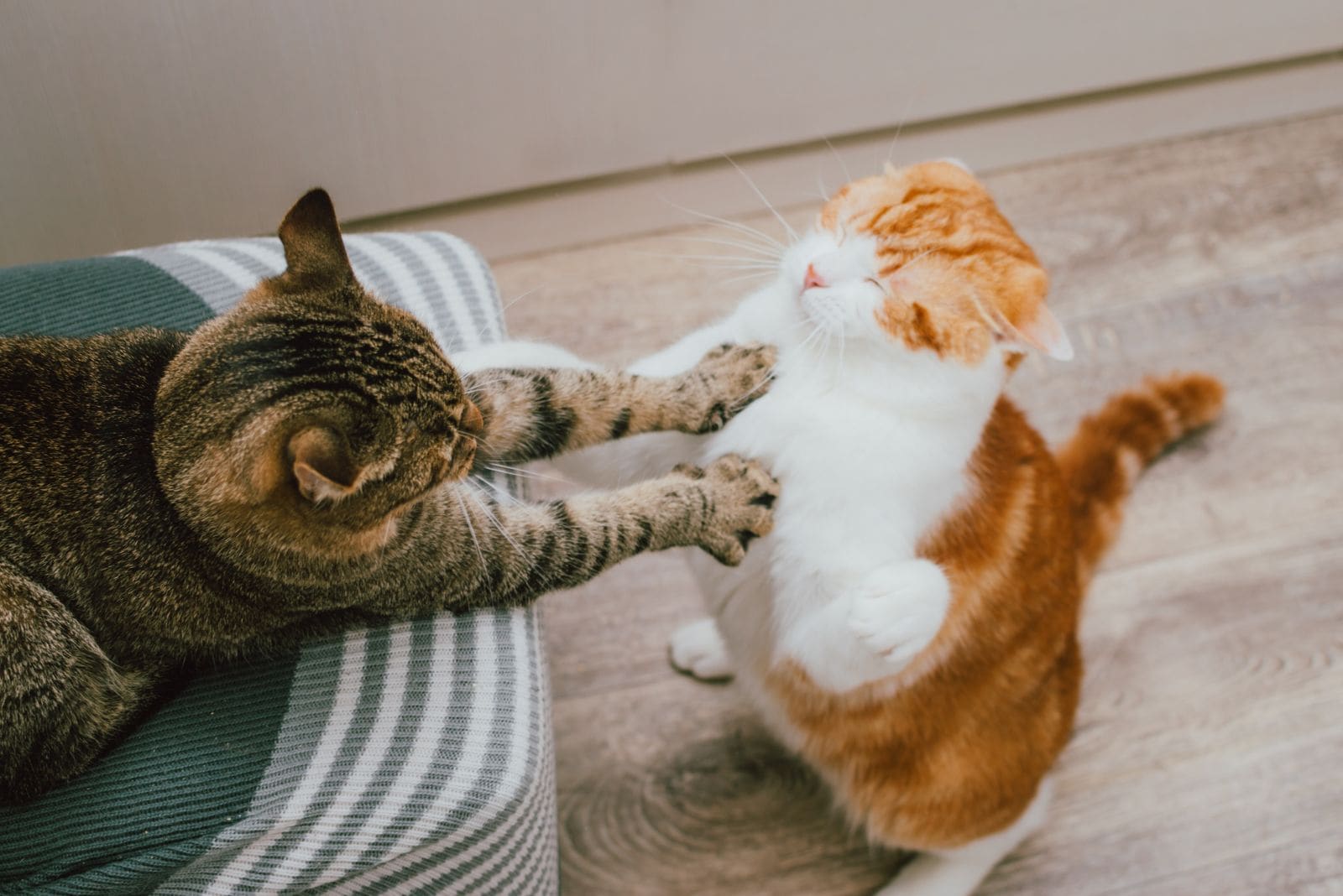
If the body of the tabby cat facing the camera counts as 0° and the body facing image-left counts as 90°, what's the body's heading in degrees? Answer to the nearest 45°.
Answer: approximately 270°
